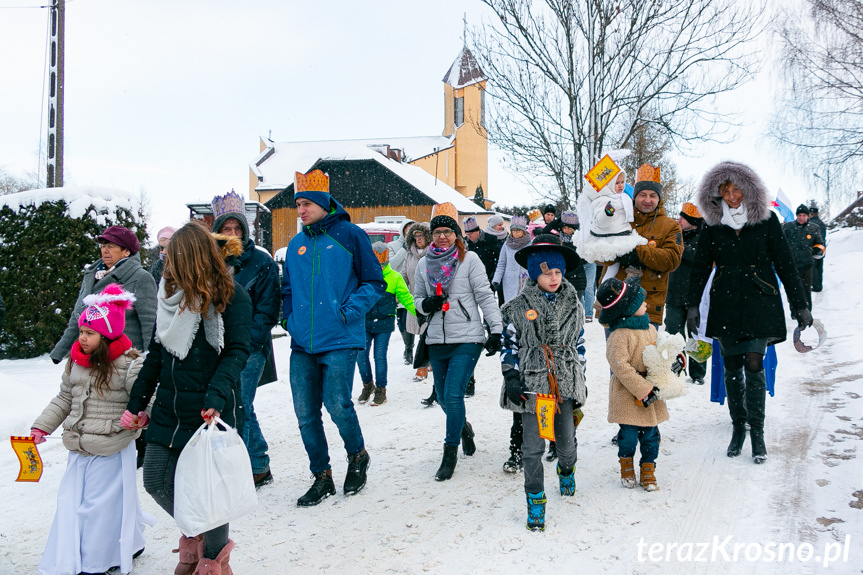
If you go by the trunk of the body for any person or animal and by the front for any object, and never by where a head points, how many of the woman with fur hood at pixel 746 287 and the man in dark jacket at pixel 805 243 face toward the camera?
2

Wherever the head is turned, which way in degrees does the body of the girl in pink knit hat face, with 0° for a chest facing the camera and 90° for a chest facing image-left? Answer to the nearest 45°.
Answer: approximately 45°

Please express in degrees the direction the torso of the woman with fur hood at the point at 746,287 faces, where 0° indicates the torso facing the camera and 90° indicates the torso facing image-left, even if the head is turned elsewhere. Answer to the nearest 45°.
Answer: approximately 0°

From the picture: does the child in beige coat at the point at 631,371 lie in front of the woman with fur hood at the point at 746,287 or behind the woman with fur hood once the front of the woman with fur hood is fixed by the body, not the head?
in front

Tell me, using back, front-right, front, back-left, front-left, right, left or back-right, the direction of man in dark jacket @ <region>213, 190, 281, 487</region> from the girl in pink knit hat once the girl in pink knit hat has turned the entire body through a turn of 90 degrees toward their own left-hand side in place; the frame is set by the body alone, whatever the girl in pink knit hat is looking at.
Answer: left

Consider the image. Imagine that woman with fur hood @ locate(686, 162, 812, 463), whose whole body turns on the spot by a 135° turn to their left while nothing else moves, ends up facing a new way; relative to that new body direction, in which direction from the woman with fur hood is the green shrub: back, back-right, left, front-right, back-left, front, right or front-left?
back-left
